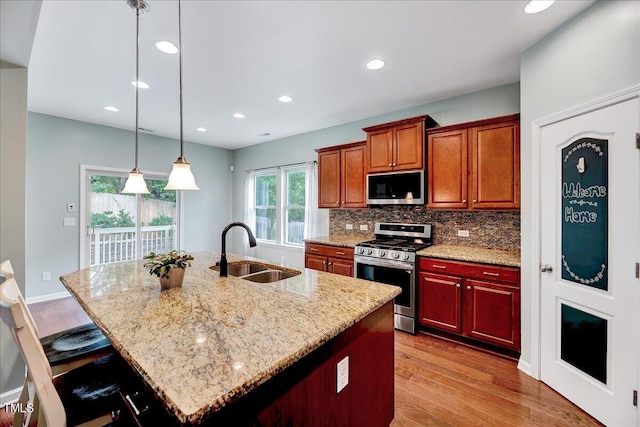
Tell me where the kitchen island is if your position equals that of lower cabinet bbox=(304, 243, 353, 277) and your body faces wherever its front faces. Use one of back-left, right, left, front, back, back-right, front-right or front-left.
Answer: front-left

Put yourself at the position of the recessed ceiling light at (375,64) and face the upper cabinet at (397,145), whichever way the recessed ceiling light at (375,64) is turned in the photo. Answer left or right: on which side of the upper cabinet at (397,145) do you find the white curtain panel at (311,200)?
left

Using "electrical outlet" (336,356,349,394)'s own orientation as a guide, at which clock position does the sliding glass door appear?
The sliding glass door is roughly at 6 o'clock from the electrical outlet.

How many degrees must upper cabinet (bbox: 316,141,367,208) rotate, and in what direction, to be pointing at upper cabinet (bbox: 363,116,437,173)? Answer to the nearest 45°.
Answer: approximately 90° to its left

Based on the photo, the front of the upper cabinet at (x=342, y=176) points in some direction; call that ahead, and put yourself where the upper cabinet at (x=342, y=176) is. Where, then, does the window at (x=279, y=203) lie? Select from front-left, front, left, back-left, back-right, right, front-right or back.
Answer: right

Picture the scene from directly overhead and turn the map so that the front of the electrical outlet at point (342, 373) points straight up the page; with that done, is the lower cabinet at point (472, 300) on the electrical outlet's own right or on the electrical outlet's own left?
on the electrical outlet's own left

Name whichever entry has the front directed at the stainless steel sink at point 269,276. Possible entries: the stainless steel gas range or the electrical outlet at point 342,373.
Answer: the stainless steel gas range

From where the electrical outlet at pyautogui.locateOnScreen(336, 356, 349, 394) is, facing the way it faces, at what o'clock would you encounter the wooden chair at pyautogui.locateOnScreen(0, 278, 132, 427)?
The wooden chair is roughly at 4 o'clock from the electrical outlet.

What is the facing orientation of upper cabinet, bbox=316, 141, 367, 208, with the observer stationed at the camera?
facing the viewer and to the left of the viewer

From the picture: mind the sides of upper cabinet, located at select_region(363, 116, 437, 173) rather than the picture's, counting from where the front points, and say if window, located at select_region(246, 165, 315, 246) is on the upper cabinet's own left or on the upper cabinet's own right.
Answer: on the upper cabinet's own right

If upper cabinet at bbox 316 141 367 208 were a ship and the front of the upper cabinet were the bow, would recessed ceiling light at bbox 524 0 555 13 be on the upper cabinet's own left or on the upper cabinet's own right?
on the upper cabinet's own left

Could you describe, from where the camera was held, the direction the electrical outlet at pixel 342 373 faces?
facing the viewer and to the right of the viewer

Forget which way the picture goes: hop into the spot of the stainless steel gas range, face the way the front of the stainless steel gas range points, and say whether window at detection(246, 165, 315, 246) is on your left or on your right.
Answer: on your right

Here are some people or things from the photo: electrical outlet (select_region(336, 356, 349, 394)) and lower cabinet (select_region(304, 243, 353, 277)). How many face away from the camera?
0

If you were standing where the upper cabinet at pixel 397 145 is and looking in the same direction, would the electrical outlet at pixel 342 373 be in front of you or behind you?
in front
